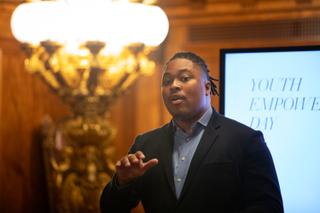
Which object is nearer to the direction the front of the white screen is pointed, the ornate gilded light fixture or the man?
the man

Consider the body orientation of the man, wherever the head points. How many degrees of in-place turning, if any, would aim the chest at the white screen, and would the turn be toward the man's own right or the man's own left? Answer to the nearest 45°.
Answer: approximately 180°

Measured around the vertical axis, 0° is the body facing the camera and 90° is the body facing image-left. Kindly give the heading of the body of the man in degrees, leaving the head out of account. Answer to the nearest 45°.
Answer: approximately 45°

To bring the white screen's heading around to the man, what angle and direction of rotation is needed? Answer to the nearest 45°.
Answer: approximately 45° to its right
